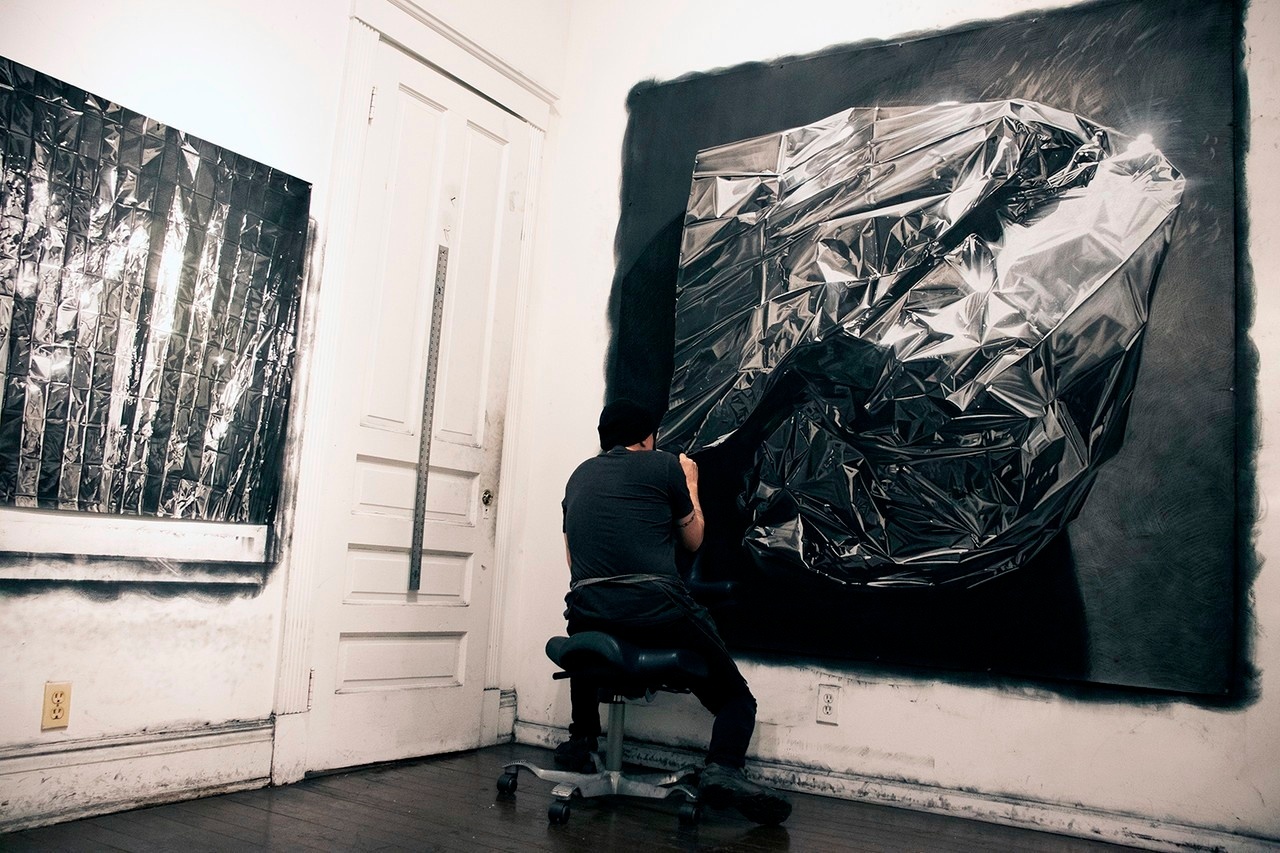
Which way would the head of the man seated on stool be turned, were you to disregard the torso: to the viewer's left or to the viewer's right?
to the viewer's right

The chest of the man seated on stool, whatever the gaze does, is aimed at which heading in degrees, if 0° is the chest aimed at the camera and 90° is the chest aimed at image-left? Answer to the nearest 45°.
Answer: approximately 225°

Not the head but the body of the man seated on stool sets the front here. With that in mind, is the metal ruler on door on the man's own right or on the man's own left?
on the man's own left

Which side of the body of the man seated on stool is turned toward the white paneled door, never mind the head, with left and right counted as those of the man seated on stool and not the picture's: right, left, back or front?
left
